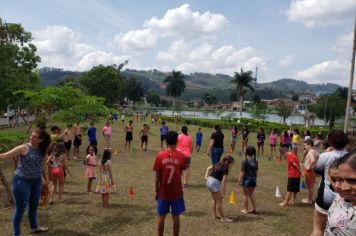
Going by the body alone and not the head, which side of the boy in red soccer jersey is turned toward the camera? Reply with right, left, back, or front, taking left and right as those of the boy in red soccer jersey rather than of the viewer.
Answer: back

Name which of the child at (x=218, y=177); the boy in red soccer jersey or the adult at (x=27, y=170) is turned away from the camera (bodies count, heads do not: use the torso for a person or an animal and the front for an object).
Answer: the boy in red soccer jersey

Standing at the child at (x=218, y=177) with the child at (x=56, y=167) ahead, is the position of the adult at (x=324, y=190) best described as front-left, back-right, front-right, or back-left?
back-left

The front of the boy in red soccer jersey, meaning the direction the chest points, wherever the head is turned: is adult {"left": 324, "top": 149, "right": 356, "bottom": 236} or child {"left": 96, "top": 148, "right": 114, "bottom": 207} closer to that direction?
the child
